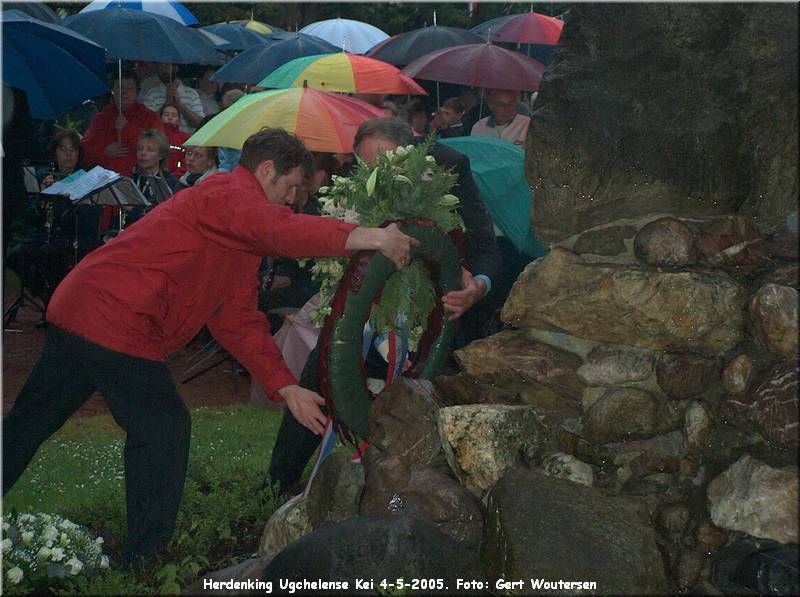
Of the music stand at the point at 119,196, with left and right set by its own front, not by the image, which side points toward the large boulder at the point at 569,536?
back

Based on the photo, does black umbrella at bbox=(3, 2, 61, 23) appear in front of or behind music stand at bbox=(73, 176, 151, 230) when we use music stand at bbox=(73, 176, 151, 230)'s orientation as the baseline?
in front

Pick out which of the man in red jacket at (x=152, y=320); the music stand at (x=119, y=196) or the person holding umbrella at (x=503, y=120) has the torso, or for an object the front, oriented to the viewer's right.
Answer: the man in red jacket

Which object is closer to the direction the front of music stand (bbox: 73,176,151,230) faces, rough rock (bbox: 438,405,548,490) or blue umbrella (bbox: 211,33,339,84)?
the blue umbrella

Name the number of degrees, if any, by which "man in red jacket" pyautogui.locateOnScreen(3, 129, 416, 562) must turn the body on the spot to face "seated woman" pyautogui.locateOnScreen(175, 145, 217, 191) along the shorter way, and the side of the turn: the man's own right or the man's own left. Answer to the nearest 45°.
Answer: approximately 90° to the man's own left

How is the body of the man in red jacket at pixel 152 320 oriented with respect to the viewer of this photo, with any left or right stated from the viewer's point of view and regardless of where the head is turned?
facing to the right of the viewer

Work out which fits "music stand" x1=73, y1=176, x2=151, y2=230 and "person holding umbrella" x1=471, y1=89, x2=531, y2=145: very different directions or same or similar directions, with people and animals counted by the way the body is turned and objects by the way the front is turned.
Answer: very different directions

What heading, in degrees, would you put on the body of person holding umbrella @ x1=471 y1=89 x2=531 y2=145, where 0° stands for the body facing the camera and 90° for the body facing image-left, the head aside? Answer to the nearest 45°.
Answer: approximately 0°

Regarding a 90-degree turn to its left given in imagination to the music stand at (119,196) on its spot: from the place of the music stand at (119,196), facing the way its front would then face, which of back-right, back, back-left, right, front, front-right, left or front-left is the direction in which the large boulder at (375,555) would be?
left

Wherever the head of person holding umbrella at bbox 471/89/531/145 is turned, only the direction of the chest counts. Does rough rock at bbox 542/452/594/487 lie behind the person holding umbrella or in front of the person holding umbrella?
in front

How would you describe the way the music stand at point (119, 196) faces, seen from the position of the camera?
facing away from the viewer

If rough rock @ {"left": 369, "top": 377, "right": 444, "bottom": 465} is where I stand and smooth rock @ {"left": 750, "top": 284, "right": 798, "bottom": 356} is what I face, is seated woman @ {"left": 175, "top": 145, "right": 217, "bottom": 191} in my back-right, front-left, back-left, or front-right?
back-left

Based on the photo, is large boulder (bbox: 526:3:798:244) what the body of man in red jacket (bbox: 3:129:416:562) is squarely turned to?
yes
